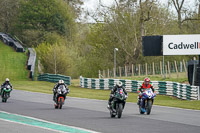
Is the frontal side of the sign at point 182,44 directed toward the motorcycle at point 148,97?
yes

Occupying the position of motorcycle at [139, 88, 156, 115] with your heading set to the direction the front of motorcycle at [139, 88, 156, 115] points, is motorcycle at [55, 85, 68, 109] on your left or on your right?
on your right

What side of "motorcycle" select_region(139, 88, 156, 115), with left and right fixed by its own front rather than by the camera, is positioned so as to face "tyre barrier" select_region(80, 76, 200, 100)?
back

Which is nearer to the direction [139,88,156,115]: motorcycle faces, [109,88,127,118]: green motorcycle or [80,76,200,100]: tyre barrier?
the green motorcycle
